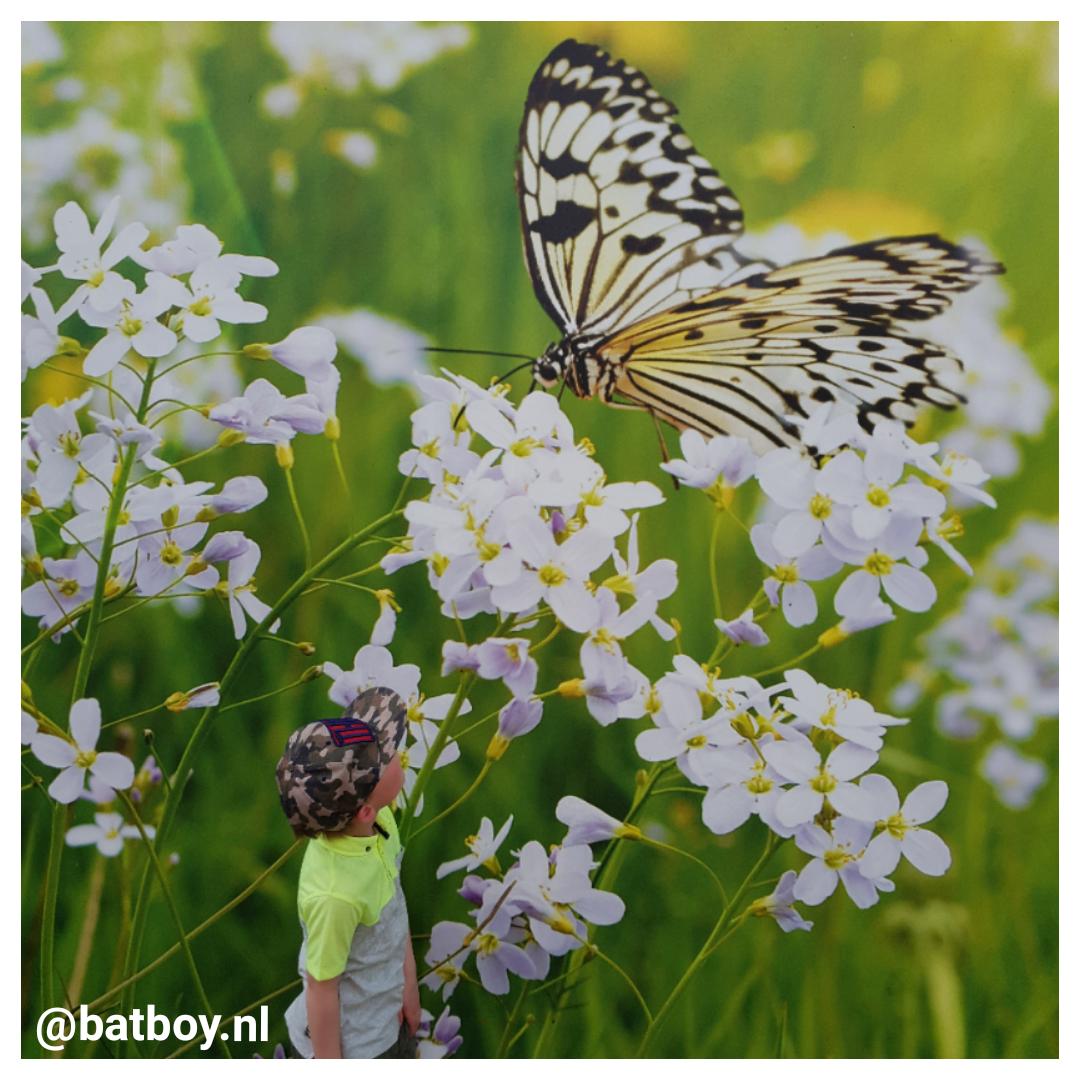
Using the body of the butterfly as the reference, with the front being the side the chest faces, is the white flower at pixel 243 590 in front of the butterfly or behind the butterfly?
in front

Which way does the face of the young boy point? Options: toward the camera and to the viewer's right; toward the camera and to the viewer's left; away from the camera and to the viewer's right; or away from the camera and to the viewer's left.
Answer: away from the camera and to the viewer's right
